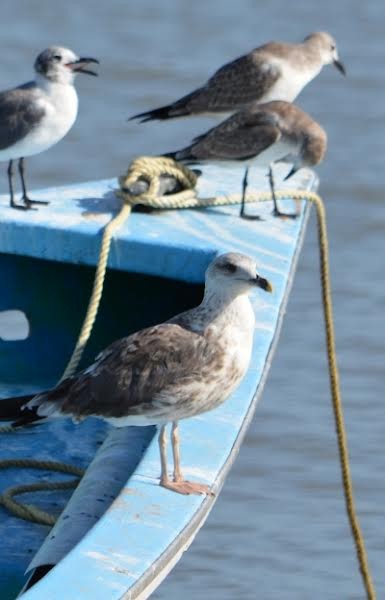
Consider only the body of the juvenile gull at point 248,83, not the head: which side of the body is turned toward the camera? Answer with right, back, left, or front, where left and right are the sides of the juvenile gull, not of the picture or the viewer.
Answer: right

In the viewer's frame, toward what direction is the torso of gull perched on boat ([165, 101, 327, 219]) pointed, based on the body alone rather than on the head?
to the viewer's right

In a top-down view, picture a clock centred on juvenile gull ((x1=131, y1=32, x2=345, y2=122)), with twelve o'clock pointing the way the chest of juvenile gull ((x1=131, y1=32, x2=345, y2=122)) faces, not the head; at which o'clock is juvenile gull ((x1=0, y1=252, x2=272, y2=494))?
juvenile gull ((x1=0, y1=252, x2=272, y2=494)) is roughly at 3 o'clock from juvenile gull ((x1=131, y1=32, x2=345, y2=122)).

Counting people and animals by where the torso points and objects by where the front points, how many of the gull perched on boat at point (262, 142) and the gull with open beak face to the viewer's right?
2

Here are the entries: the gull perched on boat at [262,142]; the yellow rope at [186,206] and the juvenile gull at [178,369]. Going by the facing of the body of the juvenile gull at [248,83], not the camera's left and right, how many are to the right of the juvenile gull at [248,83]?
3

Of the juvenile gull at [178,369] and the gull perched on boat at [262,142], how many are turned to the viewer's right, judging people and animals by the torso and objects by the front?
2

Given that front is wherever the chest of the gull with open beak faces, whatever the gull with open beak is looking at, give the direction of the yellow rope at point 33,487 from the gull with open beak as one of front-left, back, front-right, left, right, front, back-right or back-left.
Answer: right

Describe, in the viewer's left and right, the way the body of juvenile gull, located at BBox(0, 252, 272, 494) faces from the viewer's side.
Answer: facing to the right of the viewer

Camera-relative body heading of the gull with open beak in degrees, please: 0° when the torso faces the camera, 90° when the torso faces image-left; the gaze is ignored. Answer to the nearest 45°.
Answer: approximately 270°

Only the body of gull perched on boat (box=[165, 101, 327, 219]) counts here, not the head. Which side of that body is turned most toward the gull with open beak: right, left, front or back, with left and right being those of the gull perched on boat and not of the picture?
back

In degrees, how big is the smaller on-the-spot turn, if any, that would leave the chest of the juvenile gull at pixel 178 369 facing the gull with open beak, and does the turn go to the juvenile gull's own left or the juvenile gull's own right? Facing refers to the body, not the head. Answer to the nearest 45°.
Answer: approximately 90° to the juvenile gull's own left

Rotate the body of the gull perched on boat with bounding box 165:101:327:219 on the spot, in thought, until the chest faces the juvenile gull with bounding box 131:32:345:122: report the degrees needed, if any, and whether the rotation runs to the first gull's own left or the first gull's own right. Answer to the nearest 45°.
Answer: approximately 90° to the first gull's own left

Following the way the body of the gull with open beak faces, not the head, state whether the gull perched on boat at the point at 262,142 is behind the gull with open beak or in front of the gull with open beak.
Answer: in front
